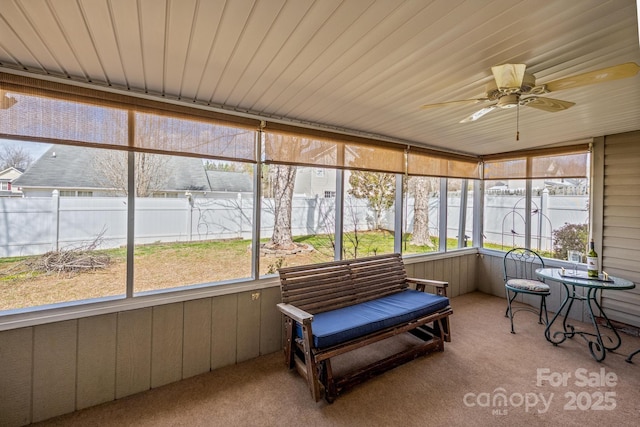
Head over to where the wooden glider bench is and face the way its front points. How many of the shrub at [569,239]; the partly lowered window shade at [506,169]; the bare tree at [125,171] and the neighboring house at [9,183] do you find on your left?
2

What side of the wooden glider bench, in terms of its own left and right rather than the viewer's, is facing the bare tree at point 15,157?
back

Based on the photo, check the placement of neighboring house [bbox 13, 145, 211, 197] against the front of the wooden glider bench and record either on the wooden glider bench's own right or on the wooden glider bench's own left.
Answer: on the wooden glider bench's own right

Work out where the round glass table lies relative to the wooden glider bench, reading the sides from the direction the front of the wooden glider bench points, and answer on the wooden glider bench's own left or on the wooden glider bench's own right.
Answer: on the wooden glider bench's own left

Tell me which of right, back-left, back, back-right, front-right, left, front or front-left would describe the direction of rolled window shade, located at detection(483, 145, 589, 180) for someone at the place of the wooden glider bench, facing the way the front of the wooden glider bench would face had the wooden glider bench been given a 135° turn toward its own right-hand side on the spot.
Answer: back-right

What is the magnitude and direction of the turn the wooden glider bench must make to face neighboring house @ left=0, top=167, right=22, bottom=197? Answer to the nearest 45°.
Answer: approximately 180°

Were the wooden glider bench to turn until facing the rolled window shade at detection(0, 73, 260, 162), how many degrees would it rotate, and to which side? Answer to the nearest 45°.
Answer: approximately 90° to its right

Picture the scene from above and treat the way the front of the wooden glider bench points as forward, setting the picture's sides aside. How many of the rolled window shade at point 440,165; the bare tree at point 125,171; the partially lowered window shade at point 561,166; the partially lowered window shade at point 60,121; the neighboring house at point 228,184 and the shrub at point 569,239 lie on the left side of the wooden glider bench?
3

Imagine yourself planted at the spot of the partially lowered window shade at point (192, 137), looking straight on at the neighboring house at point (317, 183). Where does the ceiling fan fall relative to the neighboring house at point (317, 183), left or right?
right

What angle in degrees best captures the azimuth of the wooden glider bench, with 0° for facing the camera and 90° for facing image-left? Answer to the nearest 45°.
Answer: approximately 315°
